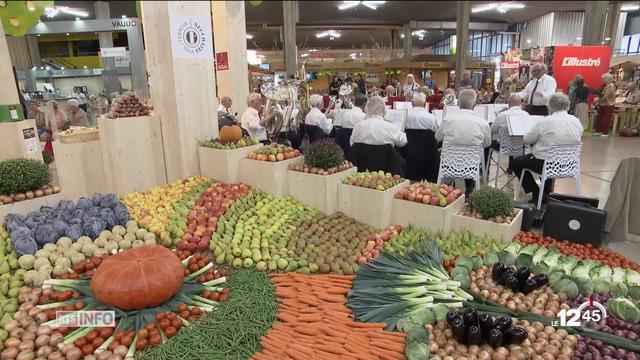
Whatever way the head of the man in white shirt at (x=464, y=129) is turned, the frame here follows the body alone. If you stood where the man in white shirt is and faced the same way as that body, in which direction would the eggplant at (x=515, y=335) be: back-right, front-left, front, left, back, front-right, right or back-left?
back

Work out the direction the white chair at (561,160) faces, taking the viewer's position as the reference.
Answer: facing away from the viewer and to the left of the viewer

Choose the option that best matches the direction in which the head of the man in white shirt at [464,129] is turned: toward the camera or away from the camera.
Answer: away from the camera

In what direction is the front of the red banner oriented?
toward the camera

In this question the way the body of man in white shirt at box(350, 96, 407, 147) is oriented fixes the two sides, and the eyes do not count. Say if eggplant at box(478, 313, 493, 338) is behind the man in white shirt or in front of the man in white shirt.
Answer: behind

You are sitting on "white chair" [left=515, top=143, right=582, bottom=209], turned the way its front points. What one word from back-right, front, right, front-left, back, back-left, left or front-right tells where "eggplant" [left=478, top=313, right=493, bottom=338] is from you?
back-left

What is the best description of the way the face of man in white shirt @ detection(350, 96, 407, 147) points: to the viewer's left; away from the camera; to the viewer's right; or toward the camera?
away from the camera

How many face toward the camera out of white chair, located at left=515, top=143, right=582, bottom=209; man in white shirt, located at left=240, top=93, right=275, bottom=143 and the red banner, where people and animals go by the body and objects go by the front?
1

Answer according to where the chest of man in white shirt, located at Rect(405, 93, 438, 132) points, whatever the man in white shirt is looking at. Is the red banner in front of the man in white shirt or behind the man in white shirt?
in front

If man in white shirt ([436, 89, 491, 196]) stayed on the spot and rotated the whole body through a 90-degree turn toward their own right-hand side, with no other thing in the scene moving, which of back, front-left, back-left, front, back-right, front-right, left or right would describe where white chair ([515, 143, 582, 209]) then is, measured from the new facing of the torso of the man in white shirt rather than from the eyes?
front

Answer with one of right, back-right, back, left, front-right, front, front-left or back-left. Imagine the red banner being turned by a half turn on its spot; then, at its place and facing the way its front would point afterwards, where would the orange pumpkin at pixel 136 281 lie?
back

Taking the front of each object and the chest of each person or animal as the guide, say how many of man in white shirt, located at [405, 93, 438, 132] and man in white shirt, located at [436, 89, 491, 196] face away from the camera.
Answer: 2

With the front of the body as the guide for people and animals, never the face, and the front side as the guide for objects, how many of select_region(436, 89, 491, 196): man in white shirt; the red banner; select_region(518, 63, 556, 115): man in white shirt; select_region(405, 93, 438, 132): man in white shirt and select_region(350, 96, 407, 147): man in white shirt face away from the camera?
3

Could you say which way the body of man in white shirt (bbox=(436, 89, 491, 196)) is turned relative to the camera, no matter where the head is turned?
away from the camera

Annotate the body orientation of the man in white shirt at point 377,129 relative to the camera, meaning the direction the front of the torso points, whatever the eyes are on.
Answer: away from the camera

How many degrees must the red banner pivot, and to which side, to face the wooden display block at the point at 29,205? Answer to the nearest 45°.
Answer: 0° — it already faces it

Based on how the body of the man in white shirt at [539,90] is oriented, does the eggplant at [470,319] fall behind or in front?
in front
